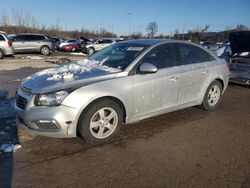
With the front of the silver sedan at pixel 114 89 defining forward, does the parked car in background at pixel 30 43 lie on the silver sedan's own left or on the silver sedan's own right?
on the silver sedan's own right

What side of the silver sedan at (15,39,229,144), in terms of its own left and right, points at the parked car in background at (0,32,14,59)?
right

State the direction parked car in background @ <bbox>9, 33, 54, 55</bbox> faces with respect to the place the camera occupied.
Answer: facing to the left of the viewer

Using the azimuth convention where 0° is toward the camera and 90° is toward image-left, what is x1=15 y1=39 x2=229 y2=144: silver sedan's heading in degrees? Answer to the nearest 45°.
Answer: approximately 45°

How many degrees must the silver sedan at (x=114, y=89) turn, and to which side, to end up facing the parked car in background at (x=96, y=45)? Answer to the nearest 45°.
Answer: approximately 135° to its right

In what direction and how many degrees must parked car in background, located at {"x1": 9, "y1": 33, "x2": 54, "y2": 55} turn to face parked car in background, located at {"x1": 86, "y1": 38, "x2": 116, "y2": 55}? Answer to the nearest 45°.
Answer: approximately 135° to its right

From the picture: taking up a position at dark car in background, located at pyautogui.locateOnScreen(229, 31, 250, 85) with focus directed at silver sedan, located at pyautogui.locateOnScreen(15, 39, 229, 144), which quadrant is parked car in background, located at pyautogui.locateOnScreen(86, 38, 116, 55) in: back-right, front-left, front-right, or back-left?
back-right
